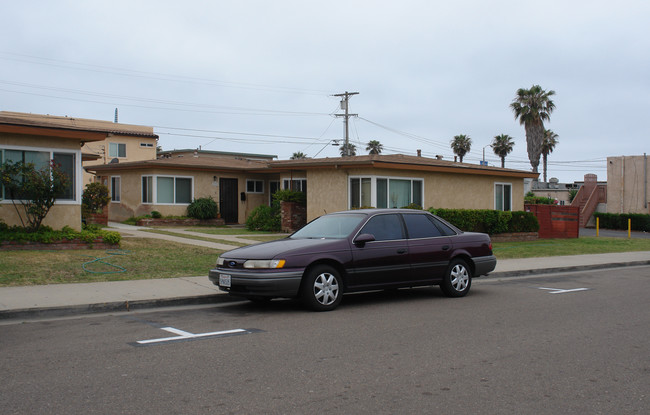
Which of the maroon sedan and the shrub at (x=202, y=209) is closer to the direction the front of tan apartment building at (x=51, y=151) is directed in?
the maroon sedan

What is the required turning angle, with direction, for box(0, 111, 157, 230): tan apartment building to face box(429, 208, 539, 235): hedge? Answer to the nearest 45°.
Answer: approximately 90° to its left

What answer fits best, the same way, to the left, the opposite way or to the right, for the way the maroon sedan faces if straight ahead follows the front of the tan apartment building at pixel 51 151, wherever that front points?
to the right

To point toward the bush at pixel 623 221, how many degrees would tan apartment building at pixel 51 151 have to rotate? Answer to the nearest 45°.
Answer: approximately 90° to its left

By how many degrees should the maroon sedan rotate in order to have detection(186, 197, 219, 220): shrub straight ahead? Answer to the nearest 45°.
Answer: approximately 135° to its right

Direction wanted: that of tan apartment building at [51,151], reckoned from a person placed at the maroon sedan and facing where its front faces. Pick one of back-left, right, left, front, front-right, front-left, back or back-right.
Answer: right

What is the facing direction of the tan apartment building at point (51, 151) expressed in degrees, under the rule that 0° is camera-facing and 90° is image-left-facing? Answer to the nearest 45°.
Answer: approximately 0°

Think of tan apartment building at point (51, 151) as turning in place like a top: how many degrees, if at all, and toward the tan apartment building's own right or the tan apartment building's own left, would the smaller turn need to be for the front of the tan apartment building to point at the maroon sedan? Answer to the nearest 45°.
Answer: approximately 45° to the tan apartment building's own left

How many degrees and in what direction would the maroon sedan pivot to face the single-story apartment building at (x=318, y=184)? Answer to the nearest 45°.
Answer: approximately 135° to its right

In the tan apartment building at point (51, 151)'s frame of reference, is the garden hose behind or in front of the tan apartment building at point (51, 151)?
in front

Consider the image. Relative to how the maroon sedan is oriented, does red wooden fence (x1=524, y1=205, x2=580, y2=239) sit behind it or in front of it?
behind
